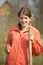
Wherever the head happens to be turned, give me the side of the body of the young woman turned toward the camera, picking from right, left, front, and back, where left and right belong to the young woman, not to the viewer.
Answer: front
